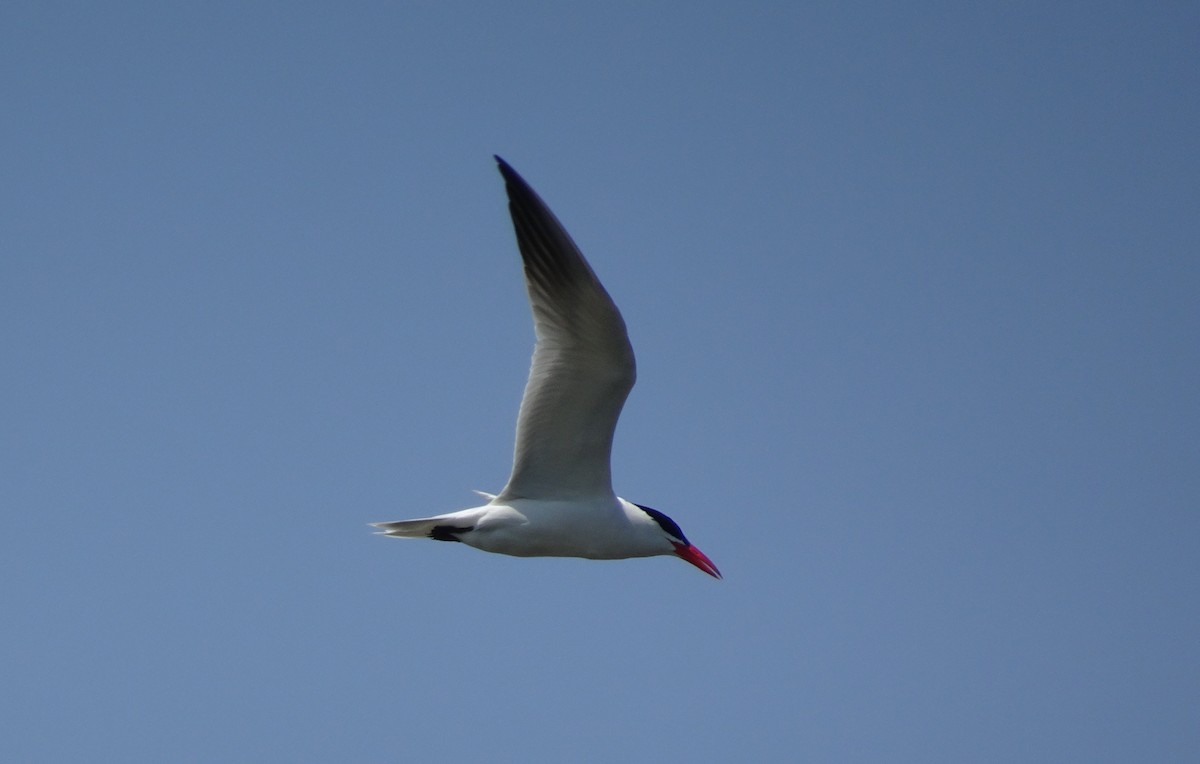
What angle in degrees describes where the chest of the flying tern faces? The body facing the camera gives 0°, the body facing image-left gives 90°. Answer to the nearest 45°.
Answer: approximately 270°
